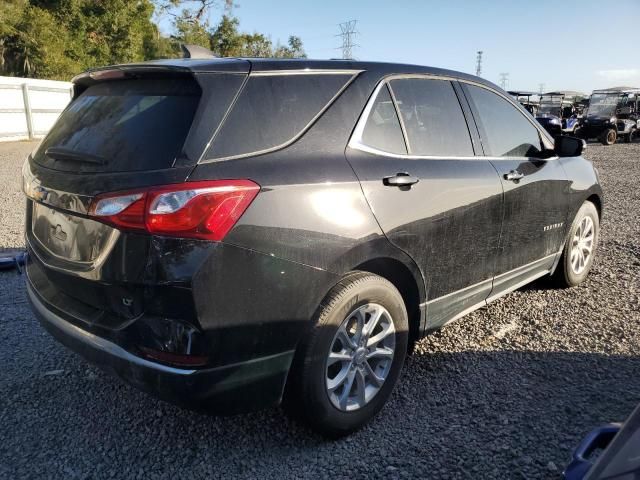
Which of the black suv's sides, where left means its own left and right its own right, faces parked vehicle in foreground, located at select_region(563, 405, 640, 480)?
right

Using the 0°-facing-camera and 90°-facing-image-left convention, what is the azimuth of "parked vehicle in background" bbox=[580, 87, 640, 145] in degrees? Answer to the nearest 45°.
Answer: approximately 45°

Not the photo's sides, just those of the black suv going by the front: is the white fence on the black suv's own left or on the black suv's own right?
on the black suv's own left

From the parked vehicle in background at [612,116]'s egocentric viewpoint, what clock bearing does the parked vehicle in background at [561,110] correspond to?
the parked vehicle in background at [561,110] is roughly at 3 o'clock from the parked vehicle in background at [612,116].

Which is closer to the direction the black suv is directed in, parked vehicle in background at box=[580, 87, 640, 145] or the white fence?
the parked vehicle in background

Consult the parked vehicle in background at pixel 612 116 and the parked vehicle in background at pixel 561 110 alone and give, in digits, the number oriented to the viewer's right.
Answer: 0

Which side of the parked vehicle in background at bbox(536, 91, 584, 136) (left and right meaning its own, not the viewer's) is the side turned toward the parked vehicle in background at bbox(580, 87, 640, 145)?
left

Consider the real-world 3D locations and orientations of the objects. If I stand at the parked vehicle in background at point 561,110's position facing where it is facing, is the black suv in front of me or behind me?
in front

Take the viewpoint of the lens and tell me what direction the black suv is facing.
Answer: facing away from the viewer and to the right of the viewer

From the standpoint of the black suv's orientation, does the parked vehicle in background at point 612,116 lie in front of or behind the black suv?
in front
